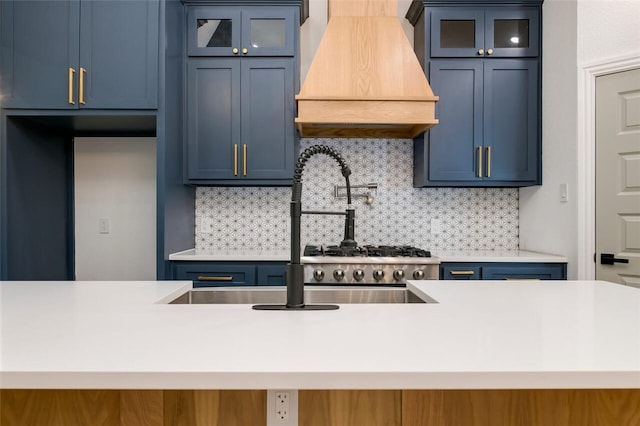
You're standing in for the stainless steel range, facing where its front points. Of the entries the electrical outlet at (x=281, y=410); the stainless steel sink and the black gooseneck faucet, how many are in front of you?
3

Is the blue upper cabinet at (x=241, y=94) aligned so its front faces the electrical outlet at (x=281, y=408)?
yes

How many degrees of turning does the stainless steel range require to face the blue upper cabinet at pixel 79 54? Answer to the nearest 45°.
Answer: approximately 90° to its right

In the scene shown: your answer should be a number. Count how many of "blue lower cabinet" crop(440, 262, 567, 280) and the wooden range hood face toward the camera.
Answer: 2

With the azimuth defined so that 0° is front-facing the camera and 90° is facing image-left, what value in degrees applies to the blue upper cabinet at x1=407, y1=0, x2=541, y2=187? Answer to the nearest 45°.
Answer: approximately 0°

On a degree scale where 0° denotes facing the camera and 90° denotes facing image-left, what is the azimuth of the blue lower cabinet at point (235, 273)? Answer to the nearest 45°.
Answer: approximately 0°

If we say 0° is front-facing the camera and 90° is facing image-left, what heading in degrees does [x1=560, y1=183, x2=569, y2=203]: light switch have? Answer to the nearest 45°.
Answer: approximately 45°
